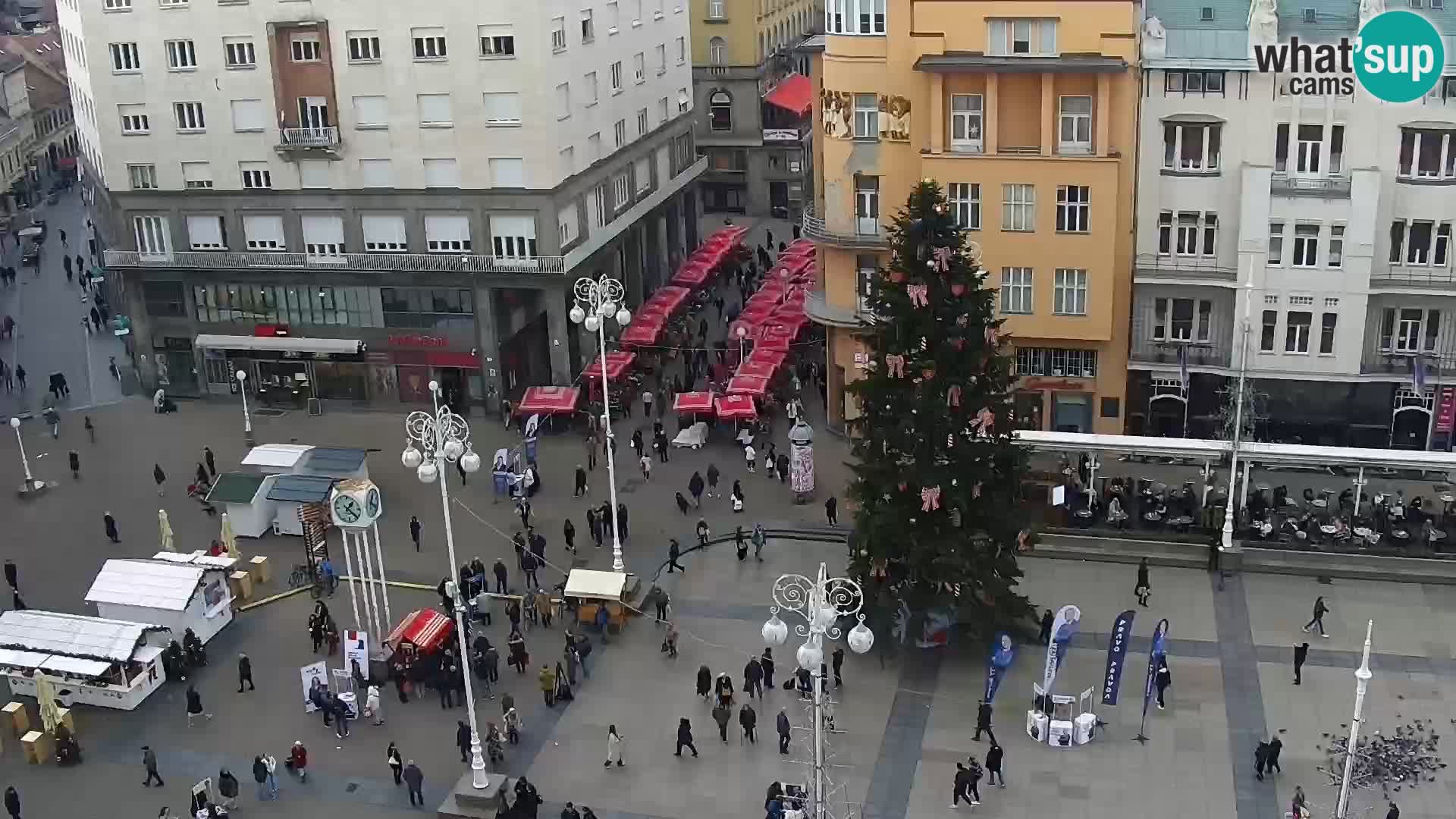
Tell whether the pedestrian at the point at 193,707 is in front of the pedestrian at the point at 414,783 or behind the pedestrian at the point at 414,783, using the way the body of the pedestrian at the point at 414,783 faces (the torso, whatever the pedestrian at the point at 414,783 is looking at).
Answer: in front

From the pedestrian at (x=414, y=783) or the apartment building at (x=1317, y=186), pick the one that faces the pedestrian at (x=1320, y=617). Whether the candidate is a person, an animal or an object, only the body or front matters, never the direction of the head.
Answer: the apartment building

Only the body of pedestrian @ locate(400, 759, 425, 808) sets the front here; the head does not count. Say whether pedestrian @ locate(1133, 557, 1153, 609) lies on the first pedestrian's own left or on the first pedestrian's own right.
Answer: on the first pedestrian's own right

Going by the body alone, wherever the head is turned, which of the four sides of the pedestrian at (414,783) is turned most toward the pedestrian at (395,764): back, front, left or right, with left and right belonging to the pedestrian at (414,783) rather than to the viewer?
front

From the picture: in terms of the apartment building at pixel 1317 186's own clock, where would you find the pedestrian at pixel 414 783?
The pedestrian is roughly at 1 o'clock from the apartment building.

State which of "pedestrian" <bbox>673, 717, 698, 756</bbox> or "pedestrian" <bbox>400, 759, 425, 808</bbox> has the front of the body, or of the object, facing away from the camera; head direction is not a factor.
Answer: "pedestrian" <bbox>400, 759, 425, 808</bbox>

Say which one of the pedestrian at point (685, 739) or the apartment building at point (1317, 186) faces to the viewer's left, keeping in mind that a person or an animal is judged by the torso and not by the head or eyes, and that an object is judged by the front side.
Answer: the pedestrian

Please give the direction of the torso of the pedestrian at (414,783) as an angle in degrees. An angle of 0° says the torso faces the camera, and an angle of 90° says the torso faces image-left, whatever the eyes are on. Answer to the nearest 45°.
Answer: approximately 180°

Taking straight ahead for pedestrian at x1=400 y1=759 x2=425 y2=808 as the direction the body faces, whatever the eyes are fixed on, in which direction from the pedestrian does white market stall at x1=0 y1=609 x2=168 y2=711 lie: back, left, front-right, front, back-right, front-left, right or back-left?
front-left

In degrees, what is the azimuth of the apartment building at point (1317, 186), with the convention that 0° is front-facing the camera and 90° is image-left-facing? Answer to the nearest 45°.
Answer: approximately 0°

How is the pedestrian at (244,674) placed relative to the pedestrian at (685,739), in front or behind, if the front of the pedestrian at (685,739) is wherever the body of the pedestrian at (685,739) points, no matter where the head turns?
in front

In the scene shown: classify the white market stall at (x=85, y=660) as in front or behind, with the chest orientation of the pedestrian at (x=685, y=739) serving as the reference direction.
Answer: in front

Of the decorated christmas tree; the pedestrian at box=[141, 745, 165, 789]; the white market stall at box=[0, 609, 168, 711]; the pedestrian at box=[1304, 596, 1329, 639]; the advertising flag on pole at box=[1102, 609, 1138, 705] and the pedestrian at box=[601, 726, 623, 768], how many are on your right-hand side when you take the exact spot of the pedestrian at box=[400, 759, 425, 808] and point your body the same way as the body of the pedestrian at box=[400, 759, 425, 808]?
4

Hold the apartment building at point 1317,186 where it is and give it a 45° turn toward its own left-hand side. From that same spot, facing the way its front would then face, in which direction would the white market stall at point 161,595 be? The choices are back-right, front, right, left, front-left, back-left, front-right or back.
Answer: right

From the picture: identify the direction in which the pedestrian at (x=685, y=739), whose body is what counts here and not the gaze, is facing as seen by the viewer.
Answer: to the viewer's left
